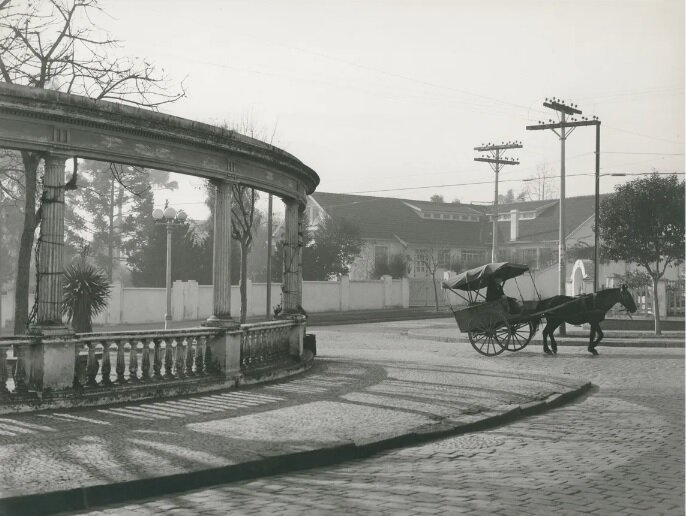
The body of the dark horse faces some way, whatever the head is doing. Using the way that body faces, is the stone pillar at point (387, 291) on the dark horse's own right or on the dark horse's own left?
on the dark horse's own left

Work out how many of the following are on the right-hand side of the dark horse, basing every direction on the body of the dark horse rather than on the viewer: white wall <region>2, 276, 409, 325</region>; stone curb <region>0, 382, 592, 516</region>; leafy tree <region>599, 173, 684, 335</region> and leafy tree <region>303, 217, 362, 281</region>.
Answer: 1

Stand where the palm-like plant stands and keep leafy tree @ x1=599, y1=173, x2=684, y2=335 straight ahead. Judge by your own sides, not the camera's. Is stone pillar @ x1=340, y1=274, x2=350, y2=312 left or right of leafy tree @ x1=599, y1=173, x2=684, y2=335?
left

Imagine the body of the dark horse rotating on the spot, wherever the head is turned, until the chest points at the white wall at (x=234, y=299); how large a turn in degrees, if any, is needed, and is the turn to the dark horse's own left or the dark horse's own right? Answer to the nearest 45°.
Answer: approximately 135° to the dark horse's own left

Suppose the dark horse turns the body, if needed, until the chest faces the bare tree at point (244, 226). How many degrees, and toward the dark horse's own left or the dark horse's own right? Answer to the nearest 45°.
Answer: approximately 135° to the dark horse's own left

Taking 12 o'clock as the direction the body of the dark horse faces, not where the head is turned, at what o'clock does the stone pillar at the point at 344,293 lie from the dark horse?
The stone pillar is roughly at 8 o'clock from the dark horse.

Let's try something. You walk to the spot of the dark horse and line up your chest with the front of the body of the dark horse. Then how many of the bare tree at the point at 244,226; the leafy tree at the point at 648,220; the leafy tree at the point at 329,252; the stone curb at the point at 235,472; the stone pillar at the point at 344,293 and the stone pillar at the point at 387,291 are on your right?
1

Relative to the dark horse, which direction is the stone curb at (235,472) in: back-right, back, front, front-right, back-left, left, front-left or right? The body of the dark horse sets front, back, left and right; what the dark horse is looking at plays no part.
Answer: right

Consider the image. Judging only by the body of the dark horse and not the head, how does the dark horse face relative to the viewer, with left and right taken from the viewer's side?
facing to the right of the viewer

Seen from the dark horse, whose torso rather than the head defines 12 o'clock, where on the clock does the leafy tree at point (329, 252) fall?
The leafy tree is roughly at 8 o'clock from the dark horse.
